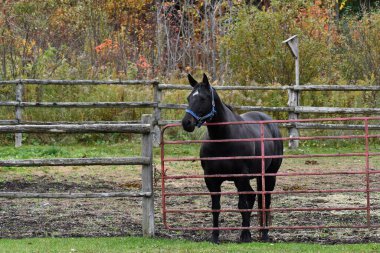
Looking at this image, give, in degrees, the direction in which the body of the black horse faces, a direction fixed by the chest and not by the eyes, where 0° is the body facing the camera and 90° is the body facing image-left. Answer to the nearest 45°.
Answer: approximately 45°
